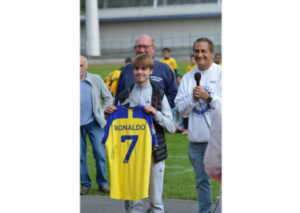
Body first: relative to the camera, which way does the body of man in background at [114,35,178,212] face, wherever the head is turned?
toward the camera

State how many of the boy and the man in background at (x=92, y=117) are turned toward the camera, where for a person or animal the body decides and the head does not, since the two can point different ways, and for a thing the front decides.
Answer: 2

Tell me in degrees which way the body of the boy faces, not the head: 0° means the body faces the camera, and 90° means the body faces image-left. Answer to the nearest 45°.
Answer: approximately 0°

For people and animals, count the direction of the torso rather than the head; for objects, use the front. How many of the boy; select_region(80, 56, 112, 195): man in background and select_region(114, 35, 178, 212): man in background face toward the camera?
3

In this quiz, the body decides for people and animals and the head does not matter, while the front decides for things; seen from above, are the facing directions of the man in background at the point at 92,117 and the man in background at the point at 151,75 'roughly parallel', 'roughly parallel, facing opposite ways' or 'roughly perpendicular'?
roughly parallel

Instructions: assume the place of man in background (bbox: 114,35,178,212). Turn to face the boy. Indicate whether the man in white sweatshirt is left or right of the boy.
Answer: left

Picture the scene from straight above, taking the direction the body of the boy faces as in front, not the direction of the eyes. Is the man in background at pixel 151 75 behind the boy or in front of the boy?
behind

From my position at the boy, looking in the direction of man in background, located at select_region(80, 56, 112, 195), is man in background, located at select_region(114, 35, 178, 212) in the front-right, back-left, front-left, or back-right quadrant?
front-right

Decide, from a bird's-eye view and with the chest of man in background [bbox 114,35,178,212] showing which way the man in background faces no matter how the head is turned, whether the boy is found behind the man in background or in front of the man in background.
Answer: in front

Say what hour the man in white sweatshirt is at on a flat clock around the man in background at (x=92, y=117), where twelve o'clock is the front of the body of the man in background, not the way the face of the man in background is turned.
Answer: The man in white sweatshirt is roughly at 11 o'clock from the man in background.

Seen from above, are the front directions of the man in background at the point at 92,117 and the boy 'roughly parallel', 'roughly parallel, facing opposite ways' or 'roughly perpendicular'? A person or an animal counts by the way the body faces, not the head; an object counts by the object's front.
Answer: roughly parallel
